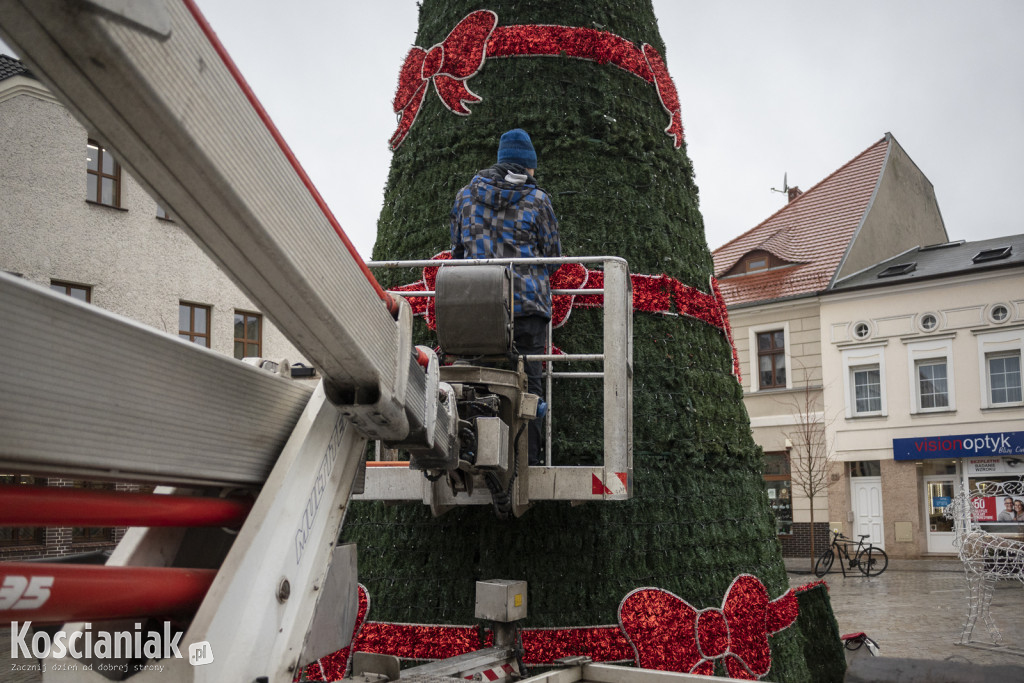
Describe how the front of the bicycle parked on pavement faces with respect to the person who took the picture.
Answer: facing to the left of the viewer

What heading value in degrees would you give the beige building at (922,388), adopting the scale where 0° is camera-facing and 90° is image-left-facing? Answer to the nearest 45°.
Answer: approximately 45°

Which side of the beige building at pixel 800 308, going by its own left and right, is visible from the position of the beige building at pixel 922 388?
left
